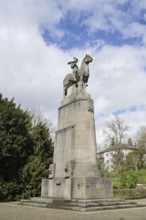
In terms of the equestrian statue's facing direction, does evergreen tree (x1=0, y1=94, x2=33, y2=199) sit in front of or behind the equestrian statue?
behind

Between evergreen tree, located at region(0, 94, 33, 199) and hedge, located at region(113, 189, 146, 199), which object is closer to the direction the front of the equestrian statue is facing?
the hedge

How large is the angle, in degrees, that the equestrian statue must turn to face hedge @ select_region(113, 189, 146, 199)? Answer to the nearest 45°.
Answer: approximately 45° to its left

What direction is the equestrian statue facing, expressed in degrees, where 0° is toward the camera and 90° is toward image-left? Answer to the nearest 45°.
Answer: approximately 270°

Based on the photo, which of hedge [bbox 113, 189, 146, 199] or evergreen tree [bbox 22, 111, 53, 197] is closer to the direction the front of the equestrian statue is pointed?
the hedge
